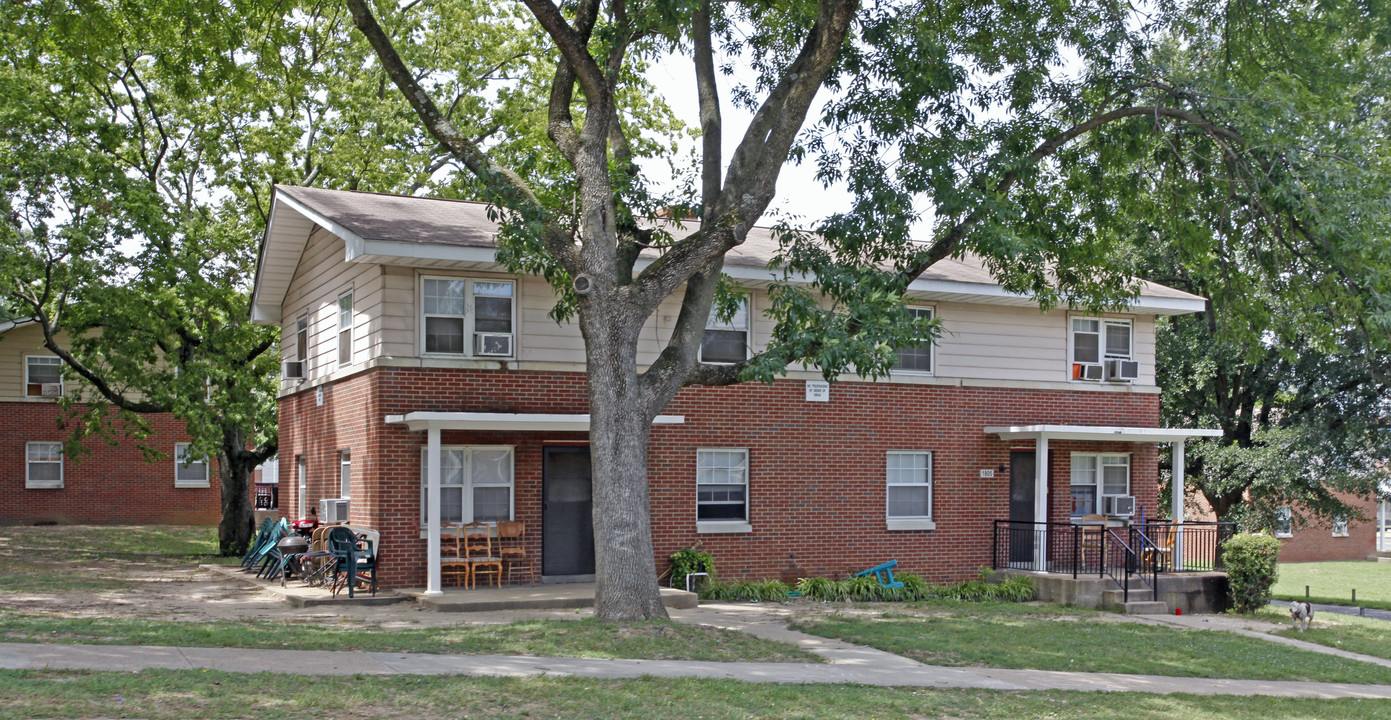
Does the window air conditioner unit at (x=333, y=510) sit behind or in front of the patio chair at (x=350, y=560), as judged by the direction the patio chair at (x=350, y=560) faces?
behind

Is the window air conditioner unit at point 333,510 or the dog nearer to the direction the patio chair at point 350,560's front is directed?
the dog
